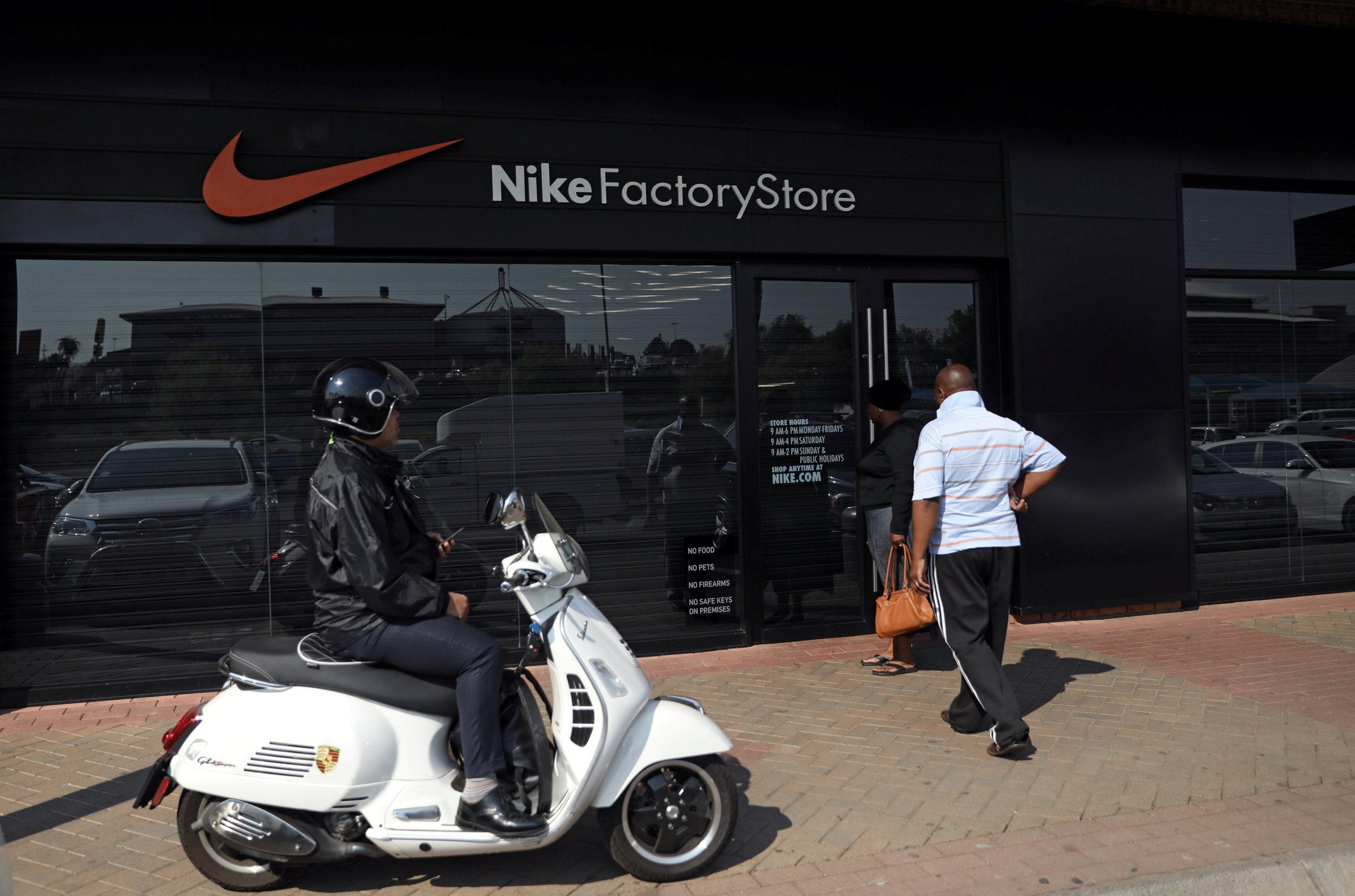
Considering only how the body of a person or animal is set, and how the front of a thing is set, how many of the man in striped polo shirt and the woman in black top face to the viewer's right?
0

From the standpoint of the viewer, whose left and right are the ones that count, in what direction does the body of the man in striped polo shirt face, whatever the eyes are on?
facing away from the viewer and to the left of the viewer

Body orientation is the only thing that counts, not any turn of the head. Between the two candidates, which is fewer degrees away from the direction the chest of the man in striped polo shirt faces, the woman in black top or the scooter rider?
the woman in black top

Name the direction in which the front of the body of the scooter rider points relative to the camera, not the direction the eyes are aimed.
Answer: to the viewer's right

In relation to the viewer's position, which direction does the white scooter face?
facing to the right of the viewer

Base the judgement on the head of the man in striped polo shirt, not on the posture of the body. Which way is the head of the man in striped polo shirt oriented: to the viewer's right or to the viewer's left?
to the viewer's left

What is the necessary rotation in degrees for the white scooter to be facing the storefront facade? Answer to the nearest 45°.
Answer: approximately 45° to its left

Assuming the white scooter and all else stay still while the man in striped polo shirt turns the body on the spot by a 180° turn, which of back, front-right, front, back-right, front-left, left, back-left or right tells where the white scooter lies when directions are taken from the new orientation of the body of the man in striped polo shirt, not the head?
right
